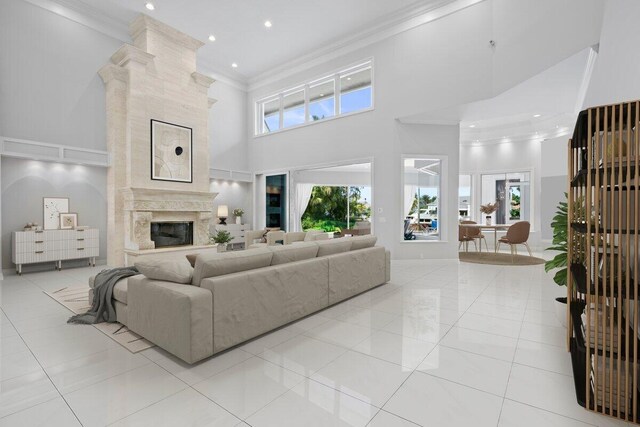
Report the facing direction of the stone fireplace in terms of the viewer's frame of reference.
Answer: facing the viewer and to the right of the viewer

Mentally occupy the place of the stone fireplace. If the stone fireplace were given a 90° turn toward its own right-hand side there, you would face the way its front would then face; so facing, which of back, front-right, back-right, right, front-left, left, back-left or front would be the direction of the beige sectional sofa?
front-left

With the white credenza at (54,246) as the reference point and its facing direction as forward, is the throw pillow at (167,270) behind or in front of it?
in front

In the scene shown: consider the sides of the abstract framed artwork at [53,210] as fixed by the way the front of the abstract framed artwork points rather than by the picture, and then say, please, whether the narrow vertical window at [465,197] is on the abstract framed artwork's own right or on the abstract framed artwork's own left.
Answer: on the abstract framed artwork's own left

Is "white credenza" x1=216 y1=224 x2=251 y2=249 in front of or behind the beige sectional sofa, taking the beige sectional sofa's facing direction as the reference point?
in front

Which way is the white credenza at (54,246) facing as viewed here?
toward the camera

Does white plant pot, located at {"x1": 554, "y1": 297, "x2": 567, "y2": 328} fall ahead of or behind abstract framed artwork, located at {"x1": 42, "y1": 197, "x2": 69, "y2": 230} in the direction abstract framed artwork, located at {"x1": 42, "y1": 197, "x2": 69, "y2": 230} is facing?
ahead

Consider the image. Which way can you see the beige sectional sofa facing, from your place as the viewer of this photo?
facing away from the viewer and to the left of the viewer

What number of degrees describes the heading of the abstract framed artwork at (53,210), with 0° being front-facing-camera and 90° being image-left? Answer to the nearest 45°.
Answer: approximately 0°

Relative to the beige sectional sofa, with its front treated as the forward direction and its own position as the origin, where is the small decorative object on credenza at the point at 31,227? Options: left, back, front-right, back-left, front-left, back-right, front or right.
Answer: front
